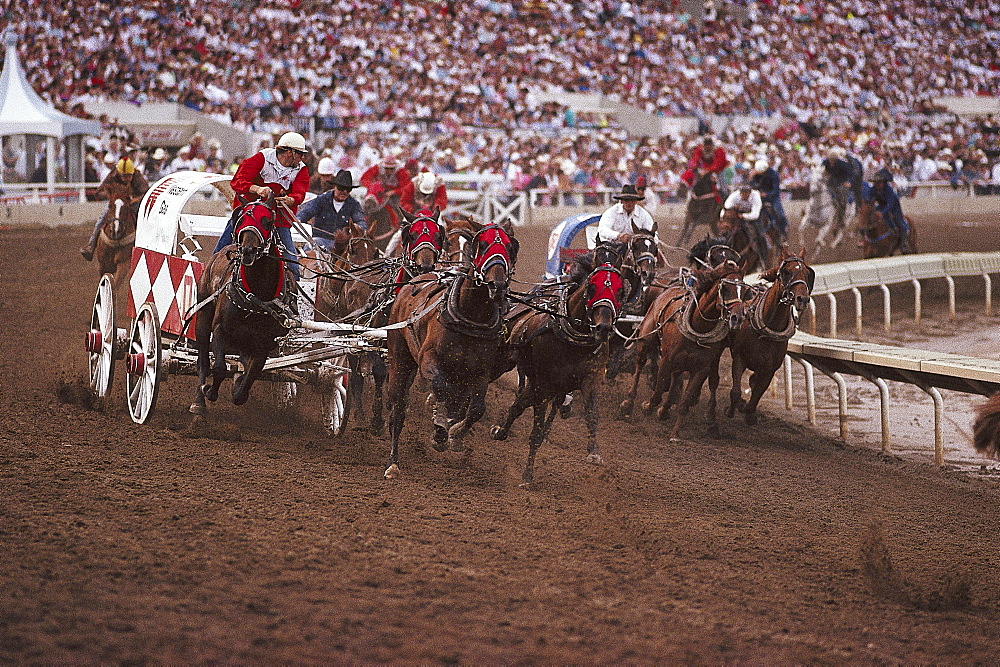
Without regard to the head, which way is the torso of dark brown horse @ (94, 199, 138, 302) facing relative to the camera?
toward the camera

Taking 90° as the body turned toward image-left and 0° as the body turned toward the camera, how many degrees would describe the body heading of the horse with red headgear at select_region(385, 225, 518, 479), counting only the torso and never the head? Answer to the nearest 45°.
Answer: approximately 315°

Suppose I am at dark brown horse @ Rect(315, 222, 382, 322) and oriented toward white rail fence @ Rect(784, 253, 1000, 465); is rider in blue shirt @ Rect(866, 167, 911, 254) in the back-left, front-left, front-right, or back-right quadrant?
front-left

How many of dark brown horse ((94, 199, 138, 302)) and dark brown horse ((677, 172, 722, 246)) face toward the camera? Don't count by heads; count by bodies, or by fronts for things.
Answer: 2

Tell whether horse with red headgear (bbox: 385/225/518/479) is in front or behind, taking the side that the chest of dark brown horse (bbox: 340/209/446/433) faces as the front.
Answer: in front

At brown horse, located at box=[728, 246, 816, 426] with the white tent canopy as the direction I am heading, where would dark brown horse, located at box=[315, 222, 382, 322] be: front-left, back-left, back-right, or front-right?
front-left

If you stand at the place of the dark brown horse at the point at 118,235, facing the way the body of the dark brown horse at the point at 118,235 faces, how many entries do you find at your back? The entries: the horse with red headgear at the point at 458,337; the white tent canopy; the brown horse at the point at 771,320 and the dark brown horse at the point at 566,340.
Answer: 1

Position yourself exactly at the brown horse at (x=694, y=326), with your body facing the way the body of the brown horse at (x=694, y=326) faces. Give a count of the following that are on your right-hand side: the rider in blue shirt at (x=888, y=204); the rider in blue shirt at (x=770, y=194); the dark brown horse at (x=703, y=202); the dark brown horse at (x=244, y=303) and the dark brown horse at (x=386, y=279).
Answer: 2

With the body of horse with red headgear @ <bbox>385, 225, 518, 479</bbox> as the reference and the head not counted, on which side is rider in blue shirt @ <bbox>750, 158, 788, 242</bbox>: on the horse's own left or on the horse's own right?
on the horse's own left

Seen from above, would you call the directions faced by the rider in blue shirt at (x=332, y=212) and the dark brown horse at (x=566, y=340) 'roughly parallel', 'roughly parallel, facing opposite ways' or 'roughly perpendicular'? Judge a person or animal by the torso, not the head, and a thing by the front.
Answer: roughly parallel

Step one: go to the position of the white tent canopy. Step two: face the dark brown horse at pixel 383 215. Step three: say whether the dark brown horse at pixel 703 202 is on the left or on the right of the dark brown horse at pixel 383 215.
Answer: left

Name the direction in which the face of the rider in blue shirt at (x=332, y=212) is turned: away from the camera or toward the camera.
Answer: toward the camera

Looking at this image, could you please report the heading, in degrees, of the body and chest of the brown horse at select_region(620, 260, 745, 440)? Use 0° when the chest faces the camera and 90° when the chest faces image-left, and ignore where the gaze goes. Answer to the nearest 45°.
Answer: approximately 315°
